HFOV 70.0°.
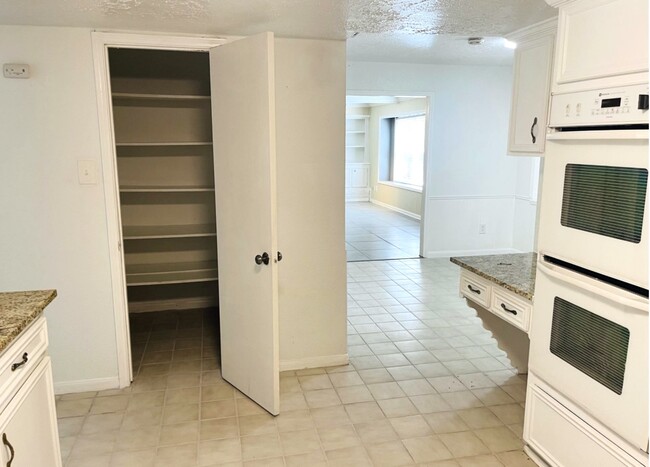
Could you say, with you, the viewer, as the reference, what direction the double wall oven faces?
facing the viewer and to the left of the viewer

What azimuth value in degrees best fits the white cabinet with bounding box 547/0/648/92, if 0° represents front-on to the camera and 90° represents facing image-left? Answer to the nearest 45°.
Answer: approximately 45°

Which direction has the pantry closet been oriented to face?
toward the camera

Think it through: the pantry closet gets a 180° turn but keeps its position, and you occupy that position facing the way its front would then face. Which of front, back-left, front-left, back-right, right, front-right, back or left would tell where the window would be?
front-right

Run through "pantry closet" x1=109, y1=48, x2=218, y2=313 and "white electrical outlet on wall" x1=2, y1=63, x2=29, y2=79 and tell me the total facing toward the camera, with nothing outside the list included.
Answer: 2

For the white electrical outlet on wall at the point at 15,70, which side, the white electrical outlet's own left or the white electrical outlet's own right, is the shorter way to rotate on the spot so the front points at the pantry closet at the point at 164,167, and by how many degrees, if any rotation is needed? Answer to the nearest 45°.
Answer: approximately 135° to the white electrical outlet's own left

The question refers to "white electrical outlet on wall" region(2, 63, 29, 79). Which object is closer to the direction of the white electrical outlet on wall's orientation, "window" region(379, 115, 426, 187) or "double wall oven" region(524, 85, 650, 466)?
the double wall oven

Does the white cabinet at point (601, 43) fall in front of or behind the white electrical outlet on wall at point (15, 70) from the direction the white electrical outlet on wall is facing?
in front

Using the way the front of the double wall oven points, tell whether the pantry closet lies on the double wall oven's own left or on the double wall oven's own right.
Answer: on the double wall oven's own right

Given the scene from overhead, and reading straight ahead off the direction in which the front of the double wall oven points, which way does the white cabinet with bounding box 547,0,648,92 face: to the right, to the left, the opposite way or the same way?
the same way

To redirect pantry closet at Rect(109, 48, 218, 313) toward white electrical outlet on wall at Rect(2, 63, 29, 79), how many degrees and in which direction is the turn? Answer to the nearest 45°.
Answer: approximately 45° to its right

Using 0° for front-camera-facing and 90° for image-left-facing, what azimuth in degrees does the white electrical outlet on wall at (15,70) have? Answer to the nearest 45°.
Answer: approximately 0°

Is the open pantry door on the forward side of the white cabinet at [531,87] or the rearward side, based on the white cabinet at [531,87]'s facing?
on the forward side

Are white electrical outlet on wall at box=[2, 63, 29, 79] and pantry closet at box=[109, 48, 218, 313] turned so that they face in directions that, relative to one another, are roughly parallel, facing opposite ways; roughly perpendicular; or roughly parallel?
roughly parallel

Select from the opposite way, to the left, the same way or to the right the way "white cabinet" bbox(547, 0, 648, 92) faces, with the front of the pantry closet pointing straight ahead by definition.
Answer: to the right
